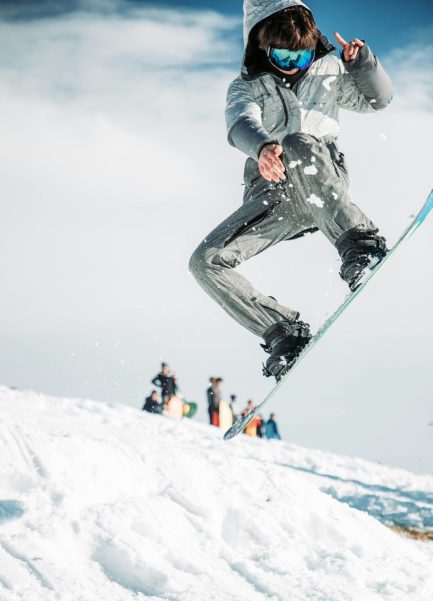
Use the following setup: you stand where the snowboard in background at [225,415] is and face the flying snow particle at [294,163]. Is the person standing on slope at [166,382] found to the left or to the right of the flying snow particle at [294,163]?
right

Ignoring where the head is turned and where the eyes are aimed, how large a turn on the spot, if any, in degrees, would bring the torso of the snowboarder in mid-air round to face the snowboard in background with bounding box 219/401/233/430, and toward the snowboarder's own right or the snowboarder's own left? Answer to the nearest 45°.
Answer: approximately 180°

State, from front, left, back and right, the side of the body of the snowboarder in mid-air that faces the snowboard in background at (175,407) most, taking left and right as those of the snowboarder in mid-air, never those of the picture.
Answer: back

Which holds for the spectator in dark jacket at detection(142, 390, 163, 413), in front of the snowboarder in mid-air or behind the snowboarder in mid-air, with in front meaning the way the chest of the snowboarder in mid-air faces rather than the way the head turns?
behind

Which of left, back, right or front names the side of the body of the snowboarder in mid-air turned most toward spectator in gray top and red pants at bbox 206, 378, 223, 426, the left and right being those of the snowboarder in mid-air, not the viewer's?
back

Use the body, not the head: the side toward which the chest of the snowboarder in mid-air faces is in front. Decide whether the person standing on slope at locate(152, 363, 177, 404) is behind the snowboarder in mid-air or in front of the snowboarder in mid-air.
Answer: behind

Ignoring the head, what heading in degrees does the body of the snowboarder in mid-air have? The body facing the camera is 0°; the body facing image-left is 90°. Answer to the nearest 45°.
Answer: approximately 0°

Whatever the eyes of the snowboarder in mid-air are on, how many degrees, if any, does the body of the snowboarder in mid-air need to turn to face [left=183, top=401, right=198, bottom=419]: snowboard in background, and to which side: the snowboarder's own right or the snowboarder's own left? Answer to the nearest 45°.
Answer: approximately 180°
